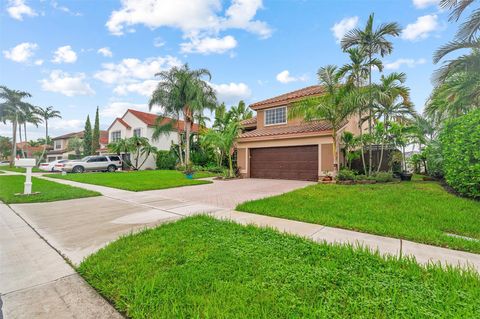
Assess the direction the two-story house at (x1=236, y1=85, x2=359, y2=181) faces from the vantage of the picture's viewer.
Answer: facing the viewer and to the left of the viewer

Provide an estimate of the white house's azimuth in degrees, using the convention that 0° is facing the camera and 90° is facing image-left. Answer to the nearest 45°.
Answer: approximately 45°

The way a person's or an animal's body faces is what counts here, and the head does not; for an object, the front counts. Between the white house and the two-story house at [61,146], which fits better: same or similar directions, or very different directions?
same or similar directions

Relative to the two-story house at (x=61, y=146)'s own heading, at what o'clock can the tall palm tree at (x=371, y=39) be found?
The tall palm tree is roughly at 10 o'clock from the two-story house.

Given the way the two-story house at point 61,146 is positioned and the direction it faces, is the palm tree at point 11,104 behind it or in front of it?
in front

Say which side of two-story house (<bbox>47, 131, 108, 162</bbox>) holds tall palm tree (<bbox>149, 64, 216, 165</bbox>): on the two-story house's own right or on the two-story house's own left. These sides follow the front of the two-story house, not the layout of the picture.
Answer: on the two-story house's own left

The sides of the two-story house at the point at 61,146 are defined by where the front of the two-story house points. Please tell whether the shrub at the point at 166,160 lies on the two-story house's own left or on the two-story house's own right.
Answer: on the two-story house's own left

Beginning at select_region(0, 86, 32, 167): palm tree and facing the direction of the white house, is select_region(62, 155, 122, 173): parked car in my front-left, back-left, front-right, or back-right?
front-right

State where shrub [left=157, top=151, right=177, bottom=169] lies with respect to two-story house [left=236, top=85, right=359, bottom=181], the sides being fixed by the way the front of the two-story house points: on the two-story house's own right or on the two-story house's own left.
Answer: on the two-story house's own right

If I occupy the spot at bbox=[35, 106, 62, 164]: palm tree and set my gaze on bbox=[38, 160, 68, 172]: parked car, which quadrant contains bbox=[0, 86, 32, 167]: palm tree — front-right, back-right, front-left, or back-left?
front-right

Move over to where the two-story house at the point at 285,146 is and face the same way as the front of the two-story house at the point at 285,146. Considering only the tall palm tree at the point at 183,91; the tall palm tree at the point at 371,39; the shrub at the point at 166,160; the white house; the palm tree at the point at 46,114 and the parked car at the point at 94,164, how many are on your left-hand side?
1

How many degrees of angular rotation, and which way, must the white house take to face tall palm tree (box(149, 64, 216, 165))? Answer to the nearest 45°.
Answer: approximately 45° to its left

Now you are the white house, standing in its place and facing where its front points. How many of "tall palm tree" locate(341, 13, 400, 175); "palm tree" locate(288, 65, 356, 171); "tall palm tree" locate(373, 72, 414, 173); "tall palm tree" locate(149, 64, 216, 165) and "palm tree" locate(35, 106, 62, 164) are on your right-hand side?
1
